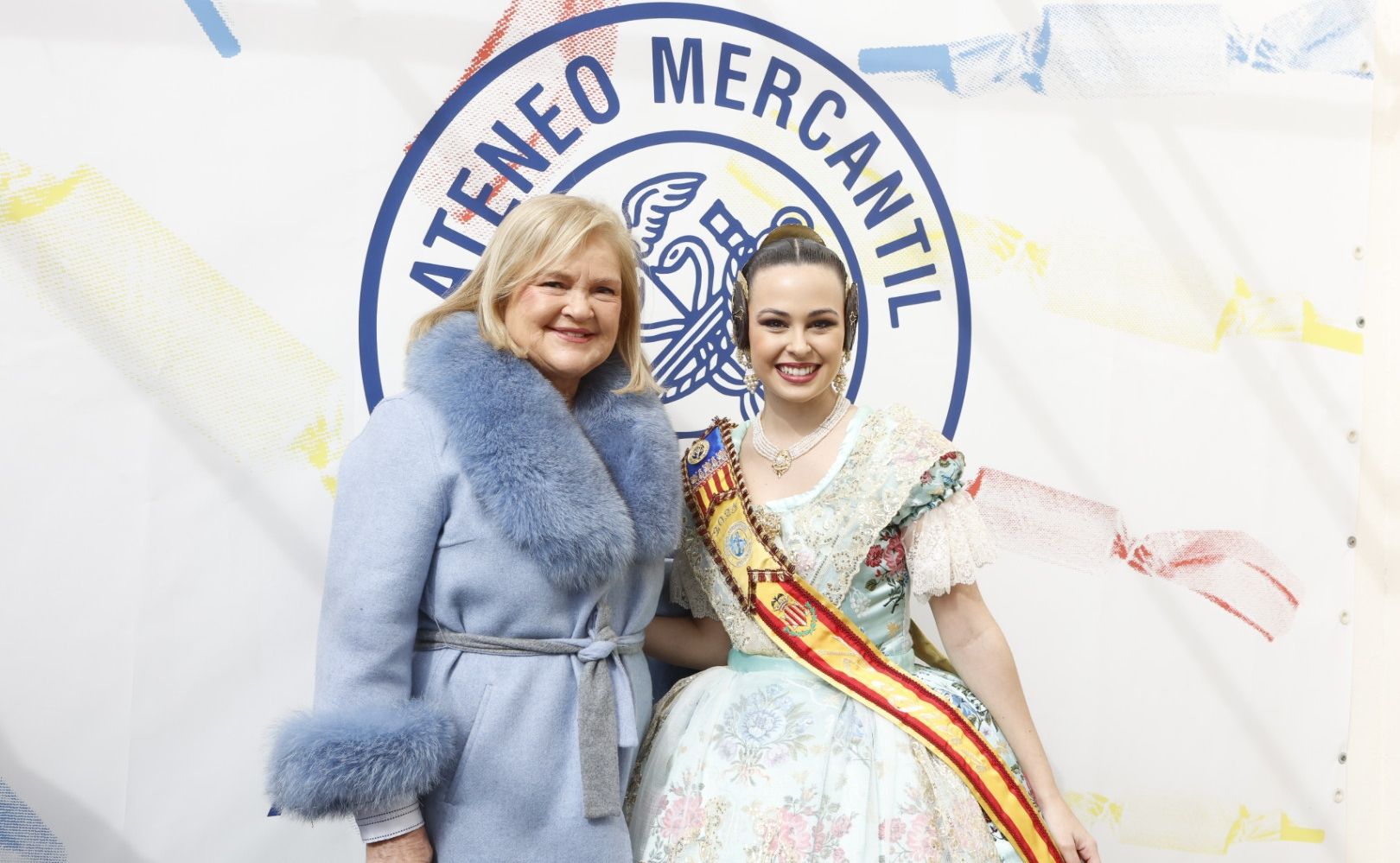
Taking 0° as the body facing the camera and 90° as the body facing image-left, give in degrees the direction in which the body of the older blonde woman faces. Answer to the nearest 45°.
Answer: approximately 315°

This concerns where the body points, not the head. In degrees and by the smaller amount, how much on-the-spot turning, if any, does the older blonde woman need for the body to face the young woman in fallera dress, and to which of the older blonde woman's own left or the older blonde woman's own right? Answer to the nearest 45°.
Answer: approximately 45° to the older blonde woman's own left
